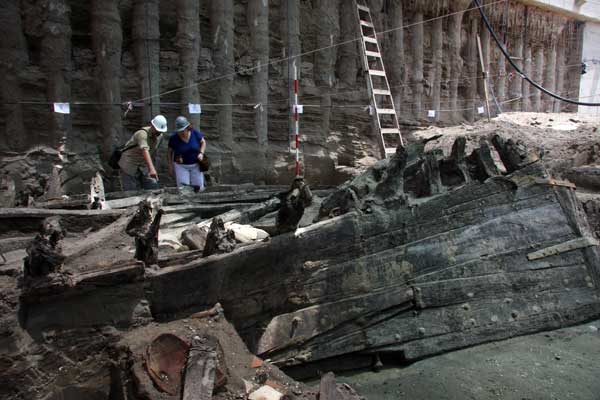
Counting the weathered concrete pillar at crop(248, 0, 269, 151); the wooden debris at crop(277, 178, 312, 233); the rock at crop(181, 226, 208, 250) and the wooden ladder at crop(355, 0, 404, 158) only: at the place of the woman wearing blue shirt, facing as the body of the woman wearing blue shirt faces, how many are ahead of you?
2

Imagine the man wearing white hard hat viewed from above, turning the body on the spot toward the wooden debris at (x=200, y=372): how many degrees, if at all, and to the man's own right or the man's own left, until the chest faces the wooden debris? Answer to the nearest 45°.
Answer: approximately 45° to the man's own right

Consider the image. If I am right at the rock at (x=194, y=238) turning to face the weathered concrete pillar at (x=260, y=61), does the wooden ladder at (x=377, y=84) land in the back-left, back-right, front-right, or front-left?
front-right

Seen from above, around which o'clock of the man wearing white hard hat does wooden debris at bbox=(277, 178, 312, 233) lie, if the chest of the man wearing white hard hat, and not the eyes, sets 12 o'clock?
The wooden debris is roughly at 1 o'clock from the man wearing white hard hat.

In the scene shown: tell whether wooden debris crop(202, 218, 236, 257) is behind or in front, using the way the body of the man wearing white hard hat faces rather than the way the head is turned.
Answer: in front

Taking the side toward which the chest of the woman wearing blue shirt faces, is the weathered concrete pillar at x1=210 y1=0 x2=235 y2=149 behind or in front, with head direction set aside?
behind

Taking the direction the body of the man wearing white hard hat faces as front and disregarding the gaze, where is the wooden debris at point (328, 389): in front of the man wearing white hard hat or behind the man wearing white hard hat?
in front

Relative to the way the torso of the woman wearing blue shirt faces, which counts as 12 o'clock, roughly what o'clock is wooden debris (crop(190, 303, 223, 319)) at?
The wooden debris is roughly at 12 o'clock from the woman wearing blue shirt.

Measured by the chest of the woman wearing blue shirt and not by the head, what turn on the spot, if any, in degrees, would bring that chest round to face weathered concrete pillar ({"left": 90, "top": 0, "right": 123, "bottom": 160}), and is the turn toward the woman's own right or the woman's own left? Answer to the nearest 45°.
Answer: approximately 135° to the woman's own right

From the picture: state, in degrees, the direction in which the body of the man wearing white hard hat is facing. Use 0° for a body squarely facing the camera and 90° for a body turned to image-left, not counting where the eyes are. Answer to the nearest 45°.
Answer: approximately 315°

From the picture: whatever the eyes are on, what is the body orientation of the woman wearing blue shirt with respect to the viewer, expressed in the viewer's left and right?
facing the viewer

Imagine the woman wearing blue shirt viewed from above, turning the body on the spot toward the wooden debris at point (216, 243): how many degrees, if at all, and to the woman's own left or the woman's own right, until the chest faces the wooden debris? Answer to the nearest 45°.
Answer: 0° — they already face it

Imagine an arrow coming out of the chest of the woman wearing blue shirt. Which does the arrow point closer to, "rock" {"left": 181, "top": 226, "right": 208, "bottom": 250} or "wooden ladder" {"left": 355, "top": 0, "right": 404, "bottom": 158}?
the rock

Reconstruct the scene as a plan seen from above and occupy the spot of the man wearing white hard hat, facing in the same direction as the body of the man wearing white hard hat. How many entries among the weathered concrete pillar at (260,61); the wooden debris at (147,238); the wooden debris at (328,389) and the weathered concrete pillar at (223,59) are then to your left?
2

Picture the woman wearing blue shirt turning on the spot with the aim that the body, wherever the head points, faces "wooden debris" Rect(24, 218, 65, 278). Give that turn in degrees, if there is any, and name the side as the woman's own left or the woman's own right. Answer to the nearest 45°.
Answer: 0° — they already face it

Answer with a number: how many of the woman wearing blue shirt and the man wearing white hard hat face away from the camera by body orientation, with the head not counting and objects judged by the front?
0

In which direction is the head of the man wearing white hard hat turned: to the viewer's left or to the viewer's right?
to the viewer's right

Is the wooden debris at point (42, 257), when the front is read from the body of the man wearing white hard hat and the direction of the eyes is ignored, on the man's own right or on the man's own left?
on the man's own right

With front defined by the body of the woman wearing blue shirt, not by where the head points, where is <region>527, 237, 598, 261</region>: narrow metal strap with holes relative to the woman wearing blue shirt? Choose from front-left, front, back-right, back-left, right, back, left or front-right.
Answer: front-left
